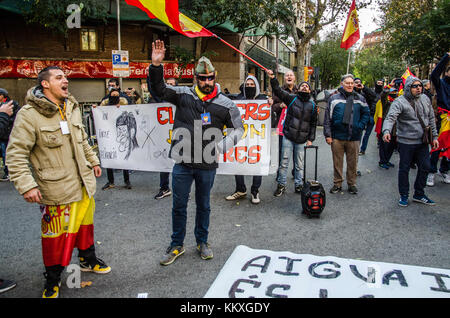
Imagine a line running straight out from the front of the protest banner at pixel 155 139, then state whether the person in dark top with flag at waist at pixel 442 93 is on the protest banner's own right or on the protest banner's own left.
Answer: on the protest banner's own left

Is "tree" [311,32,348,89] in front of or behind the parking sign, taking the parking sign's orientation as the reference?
behind

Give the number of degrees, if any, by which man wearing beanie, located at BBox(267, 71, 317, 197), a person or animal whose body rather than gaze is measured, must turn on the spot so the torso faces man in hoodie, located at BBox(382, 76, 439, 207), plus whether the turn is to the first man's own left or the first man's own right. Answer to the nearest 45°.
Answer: approximately 90° to the first man's own left

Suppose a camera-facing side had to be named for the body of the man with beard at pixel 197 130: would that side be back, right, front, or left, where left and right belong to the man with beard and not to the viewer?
front

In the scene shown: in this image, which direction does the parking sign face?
toward the camera

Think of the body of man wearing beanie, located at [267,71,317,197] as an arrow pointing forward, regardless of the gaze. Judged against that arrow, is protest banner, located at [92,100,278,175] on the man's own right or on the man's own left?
on the man's own right

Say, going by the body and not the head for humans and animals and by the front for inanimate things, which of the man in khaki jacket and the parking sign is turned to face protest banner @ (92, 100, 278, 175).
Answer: the parking sign

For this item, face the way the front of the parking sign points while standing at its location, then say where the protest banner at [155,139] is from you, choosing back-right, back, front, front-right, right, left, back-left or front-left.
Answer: front

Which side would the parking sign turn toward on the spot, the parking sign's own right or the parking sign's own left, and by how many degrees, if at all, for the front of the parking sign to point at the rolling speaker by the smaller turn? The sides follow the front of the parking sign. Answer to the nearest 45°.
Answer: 0° — it already faces it

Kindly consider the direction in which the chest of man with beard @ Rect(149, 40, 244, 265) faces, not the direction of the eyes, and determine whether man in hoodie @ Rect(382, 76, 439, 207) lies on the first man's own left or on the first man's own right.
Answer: on the first man's own left

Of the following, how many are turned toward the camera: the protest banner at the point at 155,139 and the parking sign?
2

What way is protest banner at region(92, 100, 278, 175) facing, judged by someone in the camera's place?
facing the viewer

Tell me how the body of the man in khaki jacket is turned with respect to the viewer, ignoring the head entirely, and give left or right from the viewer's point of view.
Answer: facing the viewer and to the right of the viewer

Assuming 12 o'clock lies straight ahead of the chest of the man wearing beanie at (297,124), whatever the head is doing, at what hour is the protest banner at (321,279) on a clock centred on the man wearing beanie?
The protest banner is roughly at 12 o'clock from the man wearing beanie.

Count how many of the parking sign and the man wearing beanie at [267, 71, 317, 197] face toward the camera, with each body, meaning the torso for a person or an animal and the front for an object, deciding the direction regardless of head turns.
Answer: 2

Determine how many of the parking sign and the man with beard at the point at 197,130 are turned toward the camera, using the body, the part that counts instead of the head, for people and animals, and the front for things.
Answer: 2
